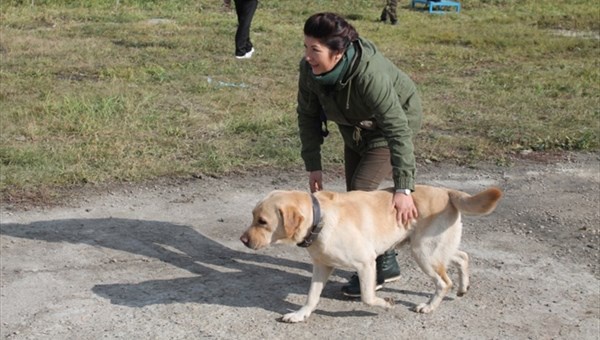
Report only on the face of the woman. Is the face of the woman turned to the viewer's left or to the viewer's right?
to the viewer's left

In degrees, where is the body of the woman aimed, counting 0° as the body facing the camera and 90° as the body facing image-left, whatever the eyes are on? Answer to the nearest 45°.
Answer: approximately 45°

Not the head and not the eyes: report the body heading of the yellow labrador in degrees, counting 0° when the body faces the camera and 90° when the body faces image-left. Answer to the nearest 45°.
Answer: approximately 90°

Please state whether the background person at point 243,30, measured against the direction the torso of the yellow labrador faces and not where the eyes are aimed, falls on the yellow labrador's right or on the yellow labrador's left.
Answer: on the yellow labrador's right

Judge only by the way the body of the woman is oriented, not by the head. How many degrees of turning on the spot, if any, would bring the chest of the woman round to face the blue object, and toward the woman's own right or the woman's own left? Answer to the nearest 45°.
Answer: approximately 135° to the woman's own right

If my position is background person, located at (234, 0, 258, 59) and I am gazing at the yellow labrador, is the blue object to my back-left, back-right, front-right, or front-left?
back-left

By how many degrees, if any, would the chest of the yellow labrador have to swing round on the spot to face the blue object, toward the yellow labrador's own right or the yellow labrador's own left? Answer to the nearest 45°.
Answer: approximately 90° to the yellow labrador's own right
